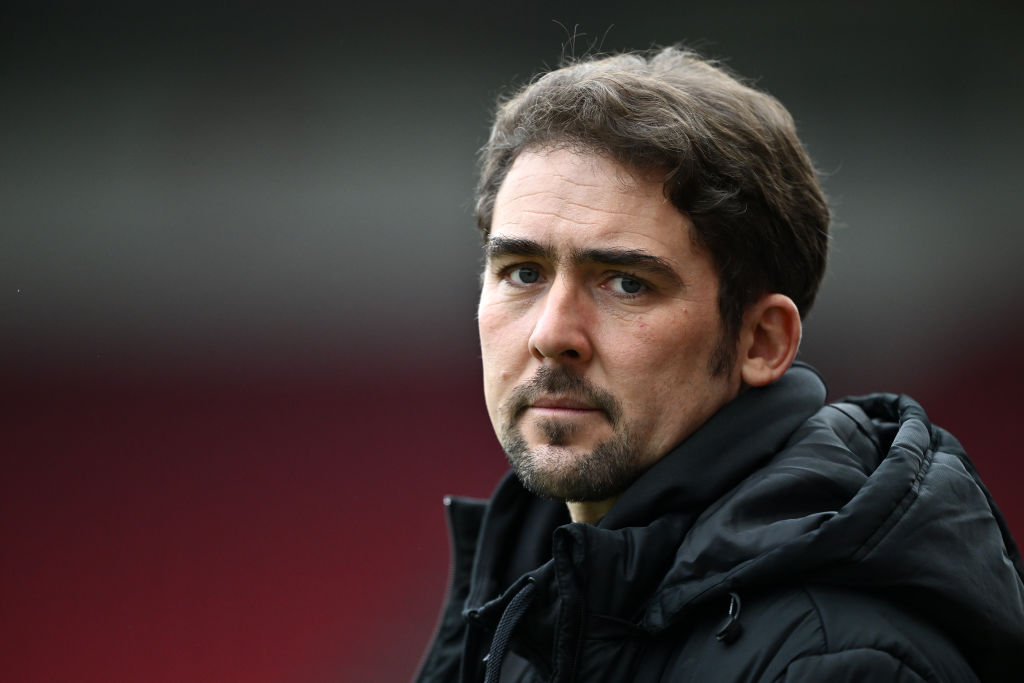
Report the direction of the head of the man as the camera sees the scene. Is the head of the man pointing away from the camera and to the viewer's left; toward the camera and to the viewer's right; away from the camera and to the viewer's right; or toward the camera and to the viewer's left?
toward the camera and to the viewer's left

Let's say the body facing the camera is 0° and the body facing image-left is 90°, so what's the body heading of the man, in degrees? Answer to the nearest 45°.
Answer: approximately 45°
